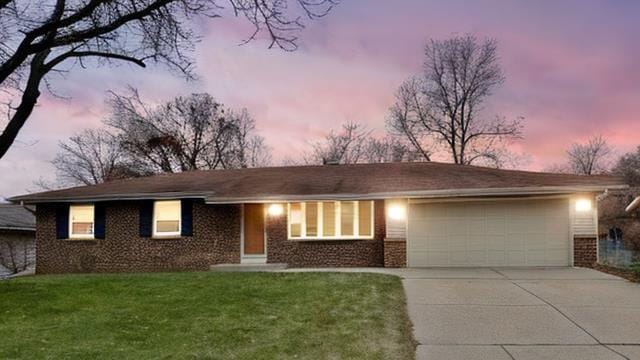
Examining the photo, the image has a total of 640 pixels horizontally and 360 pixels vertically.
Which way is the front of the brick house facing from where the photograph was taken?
facing the viewer

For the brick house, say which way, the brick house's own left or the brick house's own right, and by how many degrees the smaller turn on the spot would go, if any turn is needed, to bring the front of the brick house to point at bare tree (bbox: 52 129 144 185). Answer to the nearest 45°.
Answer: approximately 135° to the brick house's own right

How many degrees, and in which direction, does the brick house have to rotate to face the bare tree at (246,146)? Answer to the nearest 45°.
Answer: approximately 180°

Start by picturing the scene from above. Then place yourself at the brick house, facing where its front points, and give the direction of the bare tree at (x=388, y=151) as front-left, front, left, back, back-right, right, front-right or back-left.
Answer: back

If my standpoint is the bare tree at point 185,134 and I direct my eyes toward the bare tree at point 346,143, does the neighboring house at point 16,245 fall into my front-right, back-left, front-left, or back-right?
back-right

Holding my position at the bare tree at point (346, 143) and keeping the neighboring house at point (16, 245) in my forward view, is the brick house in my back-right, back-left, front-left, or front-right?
front-left

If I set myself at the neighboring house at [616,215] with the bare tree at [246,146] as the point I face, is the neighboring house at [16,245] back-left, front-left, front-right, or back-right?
front-left

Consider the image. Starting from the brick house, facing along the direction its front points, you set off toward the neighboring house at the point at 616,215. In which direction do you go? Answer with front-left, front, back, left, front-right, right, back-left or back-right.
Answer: back-left

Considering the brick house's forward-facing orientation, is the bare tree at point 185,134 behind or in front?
behind

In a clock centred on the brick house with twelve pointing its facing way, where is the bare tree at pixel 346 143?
The bare tree is roughly at 6 o'clock from the brick house.
